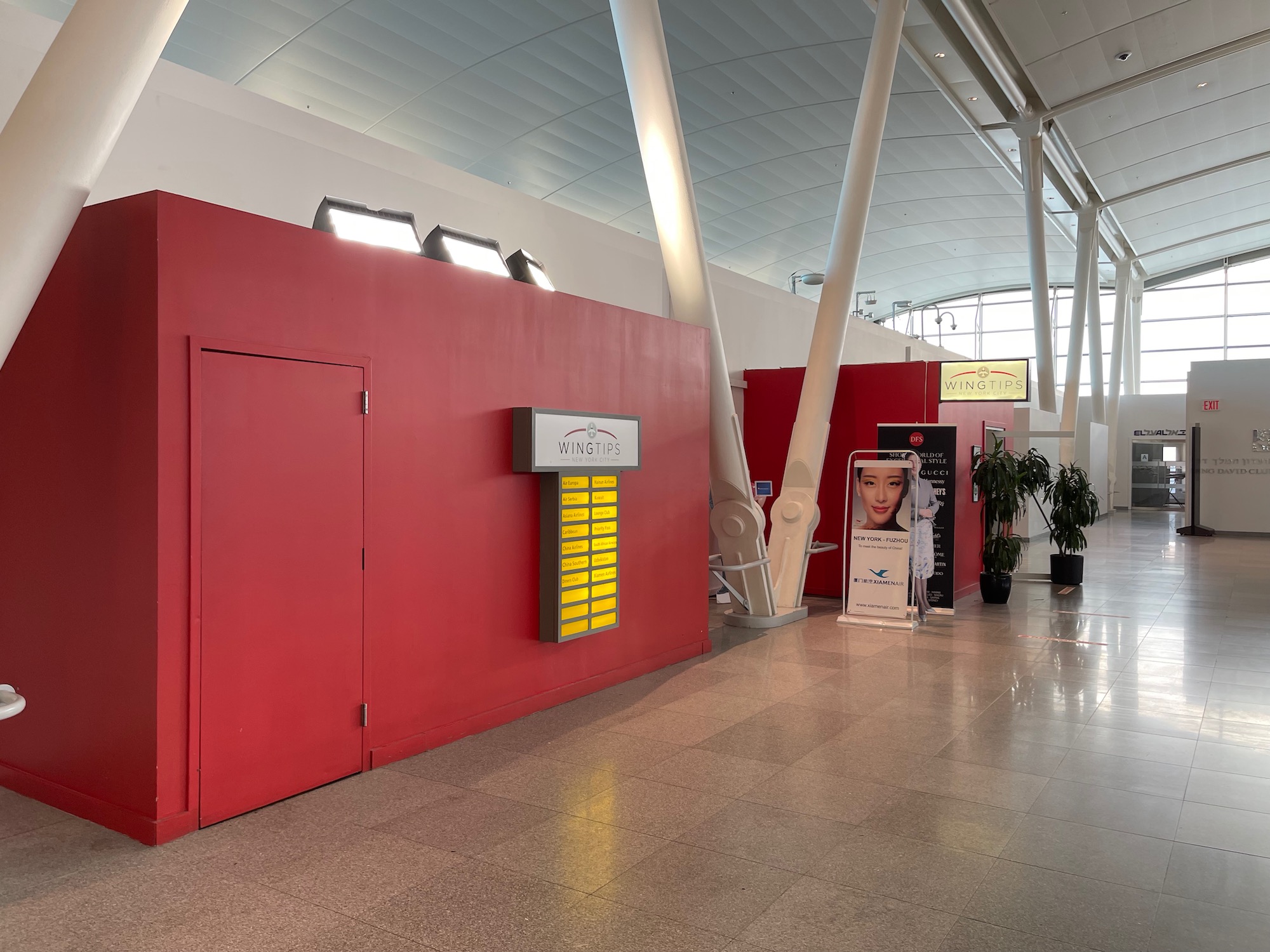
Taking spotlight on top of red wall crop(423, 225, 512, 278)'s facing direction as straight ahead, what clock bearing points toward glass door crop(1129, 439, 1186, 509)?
The glass door is roughly at 9 o'clock from the spotlight on top of red wall.

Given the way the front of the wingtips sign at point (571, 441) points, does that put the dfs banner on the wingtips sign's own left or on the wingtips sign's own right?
on the wingtips sign's own left

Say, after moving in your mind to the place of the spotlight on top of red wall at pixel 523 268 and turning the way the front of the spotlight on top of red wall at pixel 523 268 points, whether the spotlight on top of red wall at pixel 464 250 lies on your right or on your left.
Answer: on your right

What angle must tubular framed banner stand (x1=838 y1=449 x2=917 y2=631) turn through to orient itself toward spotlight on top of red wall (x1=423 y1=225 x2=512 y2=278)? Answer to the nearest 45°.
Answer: approximately 45° to its right

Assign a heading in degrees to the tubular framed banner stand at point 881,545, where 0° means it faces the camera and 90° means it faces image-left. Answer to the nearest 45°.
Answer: approximately 0°

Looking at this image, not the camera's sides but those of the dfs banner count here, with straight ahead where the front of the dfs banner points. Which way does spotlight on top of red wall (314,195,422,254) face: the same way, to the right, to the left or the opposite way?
to the left

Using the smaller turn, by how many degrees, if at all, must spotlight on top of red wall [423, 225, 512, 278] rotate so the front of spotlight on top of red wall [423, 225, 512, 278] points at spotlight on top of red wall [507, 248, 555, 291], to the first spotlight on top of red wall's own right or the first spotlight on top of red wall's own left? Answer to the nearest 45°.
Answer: approximately 90° to the first spotlight on top of red wall's own left

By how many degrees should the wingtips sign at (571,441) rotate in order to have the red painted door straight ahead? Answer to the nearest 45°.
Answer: approximately 90° to its right

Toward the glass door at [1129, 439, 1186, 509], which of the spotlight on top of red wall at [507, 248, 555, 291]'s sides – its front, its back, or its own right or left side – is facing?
left

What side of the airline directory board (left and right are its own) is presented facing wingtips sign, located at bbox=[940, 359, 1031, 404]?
left

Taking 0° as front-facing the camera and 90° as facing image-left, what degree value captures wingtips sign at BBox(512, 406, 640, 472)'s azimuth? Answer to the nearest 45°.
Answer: approximately 315°
